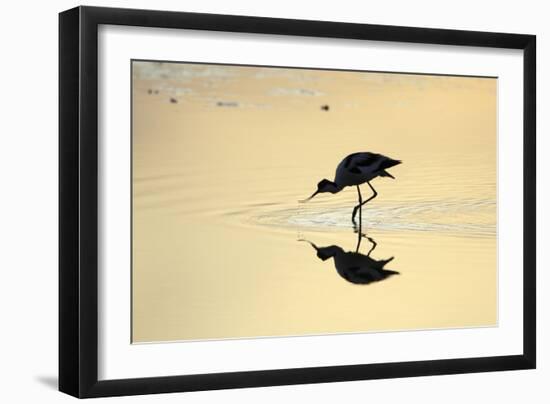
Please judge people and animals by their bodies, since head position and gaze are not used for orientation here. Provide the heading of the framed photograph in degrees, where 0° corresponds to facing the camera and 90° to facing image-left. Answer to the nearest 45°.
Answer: approximately 315°
